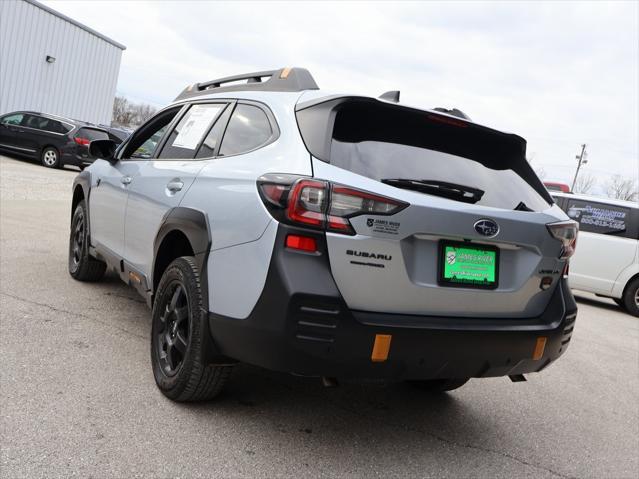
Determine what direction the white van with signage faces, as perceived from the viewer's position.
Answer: facing away from the viewer and to the left of the viewer

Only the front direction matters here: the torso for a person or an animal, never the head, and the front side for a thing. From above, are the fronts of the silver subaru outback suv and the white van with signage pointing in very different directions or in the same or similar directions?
same or similar directions

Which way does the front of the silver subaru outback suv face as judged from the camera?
facing away from the viewer and to the left of the viewer

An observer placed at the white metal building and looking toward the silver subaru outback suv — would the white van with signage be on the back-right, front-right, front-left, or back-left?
front-left

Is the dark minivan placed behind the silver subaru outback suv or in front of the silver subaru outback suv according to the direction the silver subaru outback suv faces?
in front

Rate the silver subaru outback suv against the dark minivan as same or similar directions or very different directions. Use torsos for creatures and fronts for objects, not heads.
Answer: same or similar directions

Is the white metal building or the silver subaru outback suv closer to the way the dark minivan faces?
the white metal building

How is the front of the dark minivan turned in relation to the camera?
facing away from the viewer and to the left of the viewer

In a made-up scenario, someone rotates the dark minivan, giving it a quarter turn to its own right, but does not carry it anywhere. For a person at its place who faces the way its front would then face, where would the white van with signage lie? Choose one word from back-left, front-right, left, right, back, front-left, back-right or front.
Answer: right

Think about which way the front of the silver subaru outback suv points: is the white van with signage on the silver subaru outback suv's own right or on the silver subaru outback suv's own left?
on the silver subaru outback suv's own right

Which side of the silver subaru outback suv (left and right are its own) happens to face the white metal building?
front
